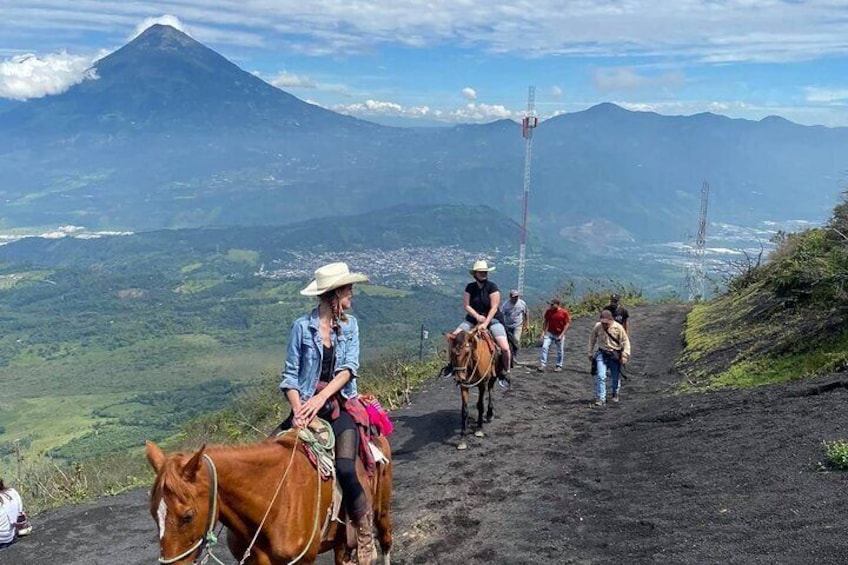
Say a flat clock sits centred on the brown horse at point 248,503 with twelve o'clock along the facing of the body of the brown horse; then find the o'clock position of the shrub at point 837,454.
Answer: The shrub is roughly at 7 o'clock from the brown horse.

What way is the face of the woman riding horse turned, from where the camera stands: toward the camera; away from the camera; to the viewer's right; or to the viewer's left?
to the viewer's right

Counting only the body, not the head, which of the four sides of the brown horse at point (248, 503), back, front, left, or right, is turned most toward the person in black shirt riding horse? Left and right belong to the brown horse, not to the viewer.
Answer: back

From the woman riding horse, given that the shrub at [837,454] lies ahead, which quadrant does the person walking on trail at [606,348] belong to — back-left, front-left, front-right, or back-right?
front-left

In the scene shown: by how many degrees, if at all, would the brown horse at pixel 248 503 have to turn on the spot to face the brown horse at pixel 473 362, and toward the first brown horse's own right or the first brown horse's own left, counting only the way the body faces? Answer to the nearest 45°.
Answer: approximately 180°

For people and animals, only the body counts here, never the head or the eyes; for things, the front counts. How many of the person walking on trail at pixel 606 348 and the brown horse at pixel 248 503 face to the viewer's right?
0

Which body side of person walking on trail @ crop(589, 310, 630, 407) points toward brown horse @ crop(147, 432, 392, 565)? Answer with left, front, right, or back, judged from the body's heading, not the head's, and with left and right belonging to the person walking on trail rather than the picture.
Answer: front

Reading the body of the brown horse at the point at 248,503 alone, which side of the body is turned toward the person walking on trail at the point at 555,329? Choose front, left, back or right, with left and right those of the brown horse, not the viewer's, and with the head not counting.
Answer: back

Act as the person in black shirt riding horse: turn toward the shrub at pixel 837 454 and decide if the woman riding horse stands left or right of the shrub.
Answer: right

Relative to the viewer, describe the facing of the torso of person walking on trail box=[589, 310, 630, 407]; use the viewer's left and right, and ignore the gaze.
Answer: facing the viewer

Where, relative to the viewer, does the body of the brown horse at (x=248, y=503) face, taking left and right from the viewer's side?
facing the viewer and to the left of the viewer

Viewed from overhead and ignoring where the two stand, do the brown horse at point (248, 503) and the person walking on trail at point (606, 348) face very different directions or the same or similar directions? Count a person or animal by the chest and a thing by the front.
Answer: same or similar directions

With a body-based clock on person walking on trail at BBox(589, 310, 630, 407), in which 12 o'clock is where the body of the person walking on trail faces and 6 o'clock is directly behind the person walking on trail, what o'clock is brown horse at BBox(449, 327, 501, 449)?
The brown horse is roughly at 1 o'clock from the person walking on trail.
